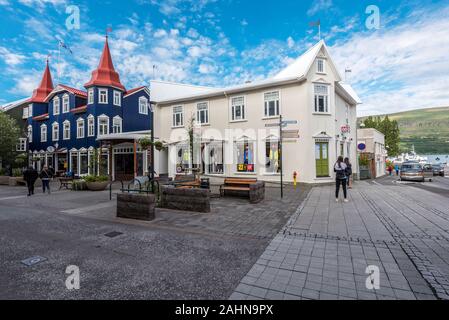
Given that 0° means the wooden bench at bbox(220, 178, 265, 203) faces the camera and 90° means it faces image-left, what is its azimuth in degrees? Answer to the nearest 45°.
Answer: approximately 45°

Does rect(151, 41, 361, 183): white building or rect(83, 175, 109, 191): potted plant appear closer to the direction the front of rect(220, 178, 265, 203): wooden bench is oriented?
the potted plant

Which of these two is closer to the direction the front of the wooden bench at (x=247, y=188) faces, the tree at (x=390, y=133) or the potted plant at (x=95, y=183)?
the potted plant

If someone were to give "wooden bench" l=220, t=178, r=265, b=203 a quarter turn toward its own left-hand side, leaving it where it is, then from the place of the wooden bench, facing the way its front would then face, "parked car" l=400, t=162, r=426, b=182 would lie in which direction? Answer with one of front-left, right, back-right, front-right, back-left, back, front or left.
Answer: left

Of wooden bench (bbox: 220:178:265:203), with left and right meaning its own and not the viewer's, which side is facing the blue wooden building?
right

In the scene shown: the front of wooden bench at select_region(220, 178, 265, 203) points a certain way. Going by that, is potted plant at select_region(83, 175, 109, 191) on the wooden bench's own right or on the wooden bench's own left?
on the wooden bench's own right

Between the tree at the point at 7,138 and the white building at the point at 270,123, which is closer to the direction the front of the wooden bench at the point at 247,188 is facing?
the tree
